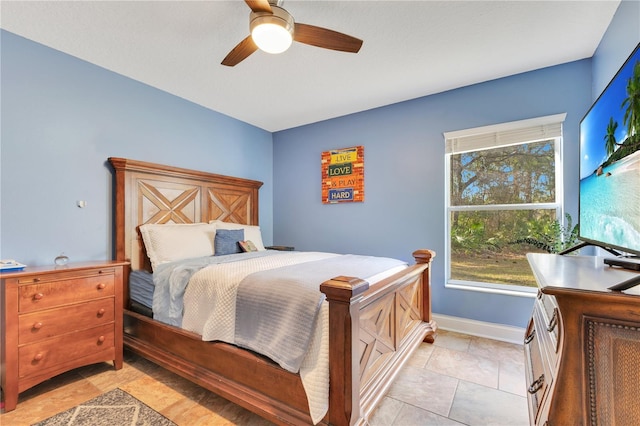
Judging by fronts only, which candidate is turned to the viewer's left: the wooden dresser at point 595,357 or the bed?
the wooden dresser

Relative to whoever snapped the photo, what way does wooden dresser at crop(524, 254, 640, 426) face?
facing to the left of the viewer

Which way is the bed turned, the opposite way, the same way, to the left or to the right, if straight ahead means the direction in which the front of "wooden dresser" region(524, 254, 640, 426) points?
the opposite way

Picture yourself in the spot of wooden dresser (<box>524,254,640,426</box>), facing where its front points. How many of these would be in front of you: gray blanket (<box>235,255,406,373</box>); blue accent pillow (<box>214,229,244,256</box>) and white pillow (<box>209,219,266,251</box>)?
3

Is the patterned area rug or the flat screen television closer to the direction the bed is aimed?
the flat screen television

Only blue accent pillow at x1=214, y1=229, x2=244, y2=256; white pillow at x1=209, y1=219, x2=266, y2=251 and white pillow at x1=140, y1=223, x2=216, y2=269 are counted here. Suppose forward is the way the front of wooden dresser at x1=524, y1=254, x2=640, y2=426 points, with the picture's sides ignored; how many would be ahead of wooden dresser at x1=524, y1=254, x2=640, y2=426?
3

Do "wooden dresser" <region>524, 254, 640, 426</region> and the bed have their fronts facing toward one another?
yes

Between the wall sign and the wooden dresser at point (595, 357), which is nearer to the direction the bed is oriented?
the wooden dresser

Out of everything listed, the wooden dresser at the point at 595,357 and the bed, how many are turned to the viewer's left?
1

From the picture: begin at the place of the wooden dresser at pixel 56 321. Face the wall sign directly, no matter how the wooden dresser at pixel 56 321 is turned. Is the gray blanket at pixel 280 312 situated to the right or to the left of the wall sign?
right
